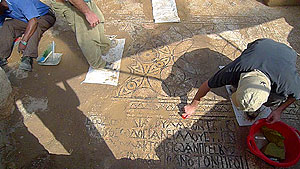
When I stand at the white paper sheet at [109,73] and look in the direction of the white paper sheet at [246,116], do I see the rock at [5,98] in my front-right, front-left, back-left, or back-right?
back-right

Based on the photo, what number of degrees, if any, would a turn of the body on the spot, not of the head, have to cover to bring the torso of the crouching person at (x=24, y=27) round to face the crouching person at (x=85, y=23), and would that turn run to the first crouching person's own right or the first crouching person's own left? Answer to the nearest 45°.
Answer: approximately 90° to the first crouching person's own left

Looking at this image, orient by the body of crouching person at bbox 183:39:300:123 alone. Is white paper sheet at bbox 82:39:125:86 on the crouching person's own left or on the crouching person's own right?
on the crouching person's own right

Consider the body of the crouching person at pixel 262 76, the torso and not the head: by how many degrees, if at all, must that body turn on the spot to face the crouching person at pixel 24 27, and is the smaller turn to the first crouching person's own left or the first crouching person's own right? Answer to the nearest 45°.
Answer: approximately 45° to the first crouching person's own right

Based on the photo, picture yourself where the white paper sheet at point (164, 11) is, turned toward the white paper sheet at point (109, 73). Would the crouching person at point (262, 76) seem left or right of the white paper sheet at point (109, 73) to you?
left

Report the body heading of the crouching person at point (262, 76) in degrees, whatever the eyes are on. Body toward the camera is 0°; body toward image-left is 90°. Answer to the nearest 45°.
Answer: approximately 45°

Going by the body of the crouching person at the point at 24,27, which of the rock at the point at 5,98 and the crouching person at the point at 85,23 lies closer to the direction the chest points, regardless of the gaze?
the rock

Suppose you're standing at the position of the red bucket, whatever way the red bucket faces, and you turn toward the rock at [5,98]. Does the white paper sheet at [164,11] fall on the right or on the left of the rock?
right

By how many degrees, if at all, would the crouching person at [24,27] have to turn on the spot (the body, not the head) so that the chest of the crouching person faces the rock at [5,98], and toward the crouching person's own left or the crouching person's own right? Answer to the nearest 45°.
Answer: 0° — they already face it

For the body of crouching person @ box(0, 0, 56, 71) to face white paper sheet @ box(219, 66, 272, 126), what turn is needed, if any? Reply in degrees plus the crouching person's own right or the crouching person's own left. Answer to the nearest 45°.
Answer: approximately 90° to the crouching person's own left
